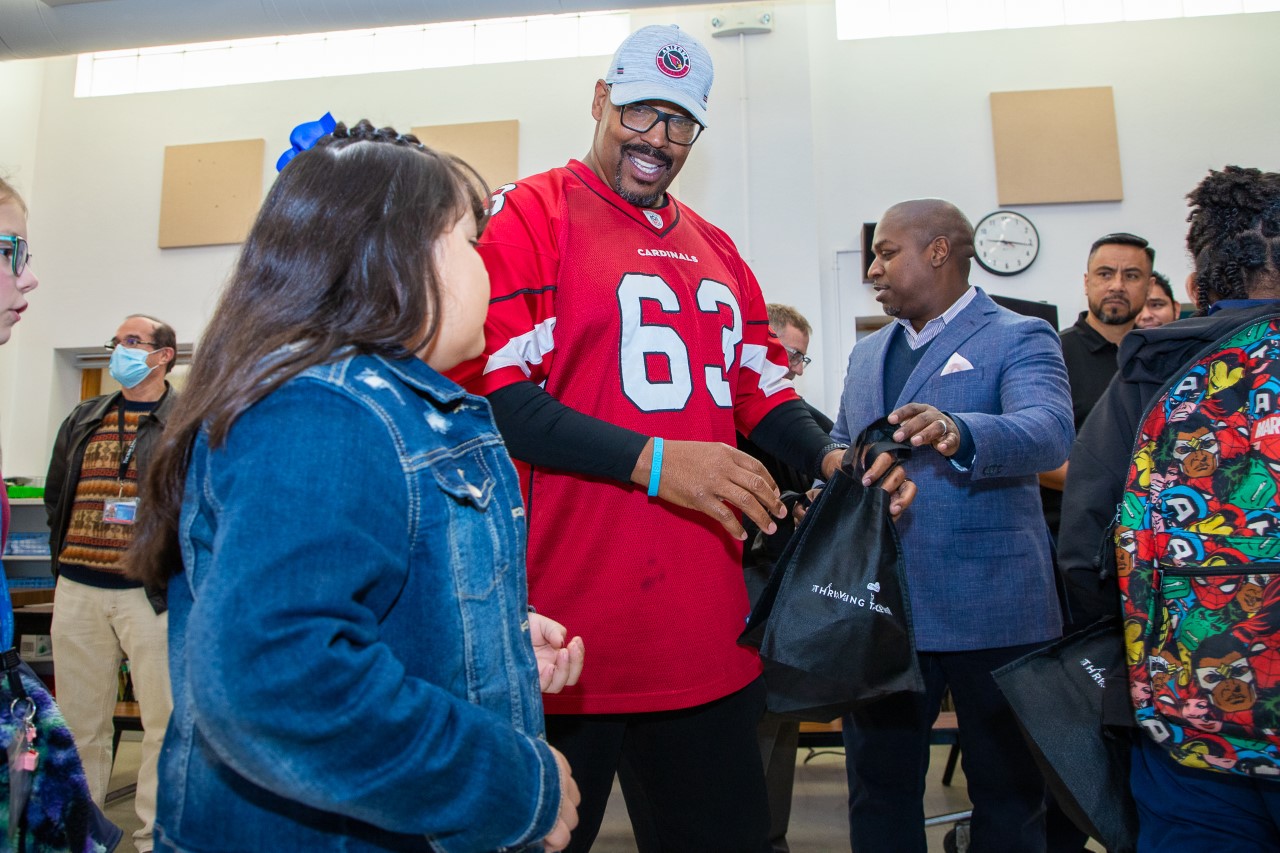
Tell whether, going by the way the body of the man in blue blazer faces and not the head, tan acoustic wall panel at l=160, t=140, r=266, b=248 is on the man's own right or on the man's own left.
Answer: on the man's own right

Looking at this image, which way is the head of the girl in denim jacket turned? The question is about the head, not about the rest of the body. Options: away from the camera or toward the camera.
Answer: away from the camera

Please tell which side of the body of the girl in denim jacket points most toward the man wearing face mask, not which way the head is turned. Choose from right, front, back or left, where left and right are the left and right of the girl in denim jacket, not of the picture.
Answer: left

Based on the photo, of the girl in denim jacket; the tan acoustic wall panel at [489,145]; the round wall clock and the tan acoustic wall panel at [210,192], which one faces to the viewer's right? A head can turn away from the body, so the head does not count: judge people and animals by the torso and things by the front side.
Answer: the girl in denim jacket

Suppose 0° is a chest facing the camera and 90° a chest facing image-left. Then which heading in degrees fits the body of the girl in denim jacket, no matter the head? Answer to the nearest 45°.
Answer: approximately 270°

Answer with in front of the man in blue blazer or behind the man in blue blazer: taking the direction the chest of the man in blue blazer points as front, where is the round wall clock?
behind
